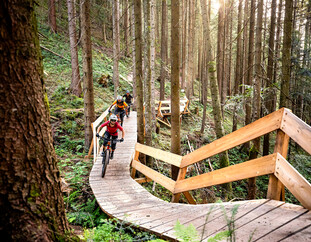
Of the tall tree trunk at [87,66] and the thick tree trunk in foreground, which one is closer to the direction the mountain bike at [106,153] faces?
the thick tree trunk in foreground

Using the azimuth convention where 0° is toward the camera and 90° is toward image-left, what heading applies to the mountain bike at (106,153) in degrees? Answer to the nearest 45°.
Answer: approximately 0°

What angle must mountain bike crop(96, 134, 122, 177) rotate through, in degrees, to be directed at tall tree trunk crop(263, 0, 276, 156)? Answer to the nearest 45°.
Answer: approximately 135° to its left

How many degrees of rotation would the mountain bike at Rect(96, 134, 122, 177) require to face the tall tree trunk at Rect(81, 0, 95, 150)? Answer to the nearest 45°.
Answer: approximately 180°
